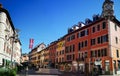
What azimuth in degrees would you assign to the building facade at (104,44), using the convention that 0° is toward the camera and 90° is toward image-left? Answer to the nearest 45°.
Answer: approximately 45°
